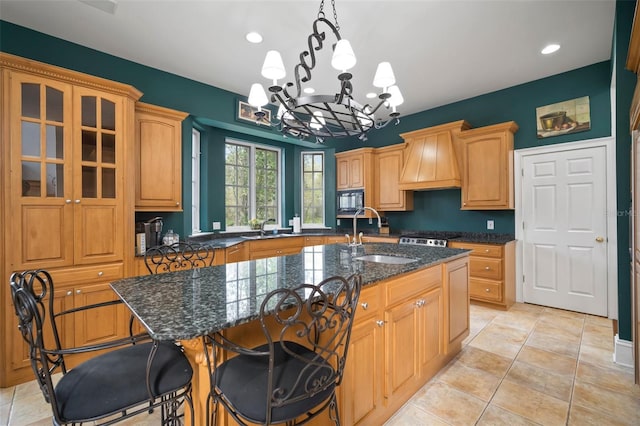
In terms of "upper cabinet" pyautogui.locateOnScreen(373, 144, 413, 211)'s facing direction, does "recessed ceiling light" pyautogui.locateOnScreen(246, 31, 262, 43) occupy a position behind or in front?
in front

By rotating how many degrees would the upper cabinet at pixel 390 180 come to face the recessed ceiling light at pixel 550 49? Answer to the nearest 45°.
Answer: approximately 90° to its left

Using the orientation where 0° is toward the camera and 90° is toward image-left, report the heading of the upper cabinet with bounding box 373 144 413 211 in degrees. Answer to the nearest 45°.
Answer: approximately 45°

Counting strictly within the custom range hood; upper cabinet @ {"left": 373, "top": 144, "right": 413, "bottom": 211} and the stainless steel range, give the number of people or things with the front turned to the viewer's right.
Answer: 0

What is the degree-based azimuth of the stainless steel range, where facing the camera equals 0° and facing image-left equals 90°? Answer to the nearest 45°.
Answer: approximately 45°

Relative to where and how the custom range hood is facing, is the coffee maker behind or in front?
in front

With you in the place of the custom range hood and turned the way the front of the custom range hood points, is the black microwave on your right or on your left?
on your right

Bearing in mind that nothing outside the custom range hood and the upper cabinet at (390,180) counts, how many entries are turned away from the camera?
0

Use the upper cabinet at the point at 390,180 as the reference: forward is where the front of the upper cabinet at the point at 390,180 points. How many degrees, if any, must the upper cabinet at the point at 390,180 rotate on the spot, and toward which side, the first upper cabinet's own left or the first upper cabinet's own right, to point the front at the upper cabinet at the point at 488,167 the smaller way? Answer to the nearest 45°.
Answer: approximately 90° to the first upper cabinet's own left

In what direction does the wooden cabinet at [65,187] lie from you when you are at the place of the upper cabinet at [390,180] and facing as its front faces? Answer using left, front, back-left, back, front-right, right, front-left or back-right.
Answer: front

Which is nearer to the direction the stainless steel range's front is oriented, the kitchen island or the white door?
the kitchen island

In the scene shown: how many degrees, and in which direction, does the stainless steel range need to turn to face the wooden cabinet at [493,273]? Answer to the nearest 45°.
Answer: approximately 135° to its left

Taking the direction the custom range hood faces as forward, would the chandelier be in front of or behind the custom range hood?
in front

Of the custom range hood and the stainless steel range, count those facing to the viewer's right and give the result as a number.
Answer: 0

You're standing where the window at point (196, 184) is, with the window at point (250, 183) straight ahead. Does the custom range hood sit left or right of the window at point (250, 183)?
right
